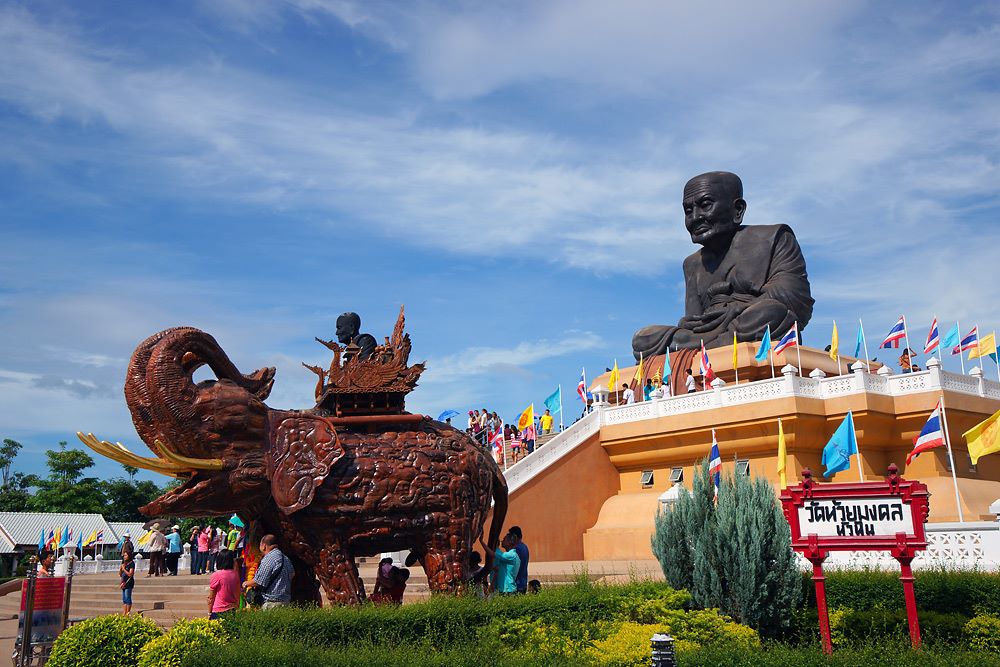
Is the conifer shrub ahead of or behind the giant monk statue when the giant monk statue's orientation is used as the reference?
ahead

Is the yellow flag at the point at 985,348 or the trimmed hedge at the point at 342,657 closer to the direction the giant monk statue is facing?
the trimmed hedge

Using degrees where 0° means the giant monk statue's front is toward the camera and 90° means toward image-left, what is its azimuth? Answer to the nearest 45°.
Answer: approximately 45°

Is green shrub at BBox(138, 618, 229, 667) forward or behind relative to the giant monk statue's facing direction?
forward

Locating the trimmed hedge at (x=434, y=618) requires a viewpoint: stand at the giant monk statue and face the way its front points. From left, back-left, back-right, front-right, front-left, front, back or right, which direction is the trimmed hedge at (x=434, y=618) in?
front-left

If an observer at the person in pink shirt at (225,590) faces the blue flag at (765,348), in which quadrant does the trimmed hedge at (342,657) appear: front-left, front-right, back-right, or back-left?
back-right

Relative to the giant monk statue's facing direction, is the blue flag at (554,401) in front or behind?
in front

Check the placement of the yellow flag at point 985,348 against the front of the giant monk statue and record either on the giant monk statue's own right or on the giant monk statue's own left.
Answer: on the giant monk statue's own left

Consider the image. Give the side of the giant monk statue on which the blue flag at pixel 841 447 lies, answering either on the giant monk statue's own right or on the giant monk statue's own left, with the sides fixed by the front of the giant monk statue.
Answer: on the giant monk statue's own left
